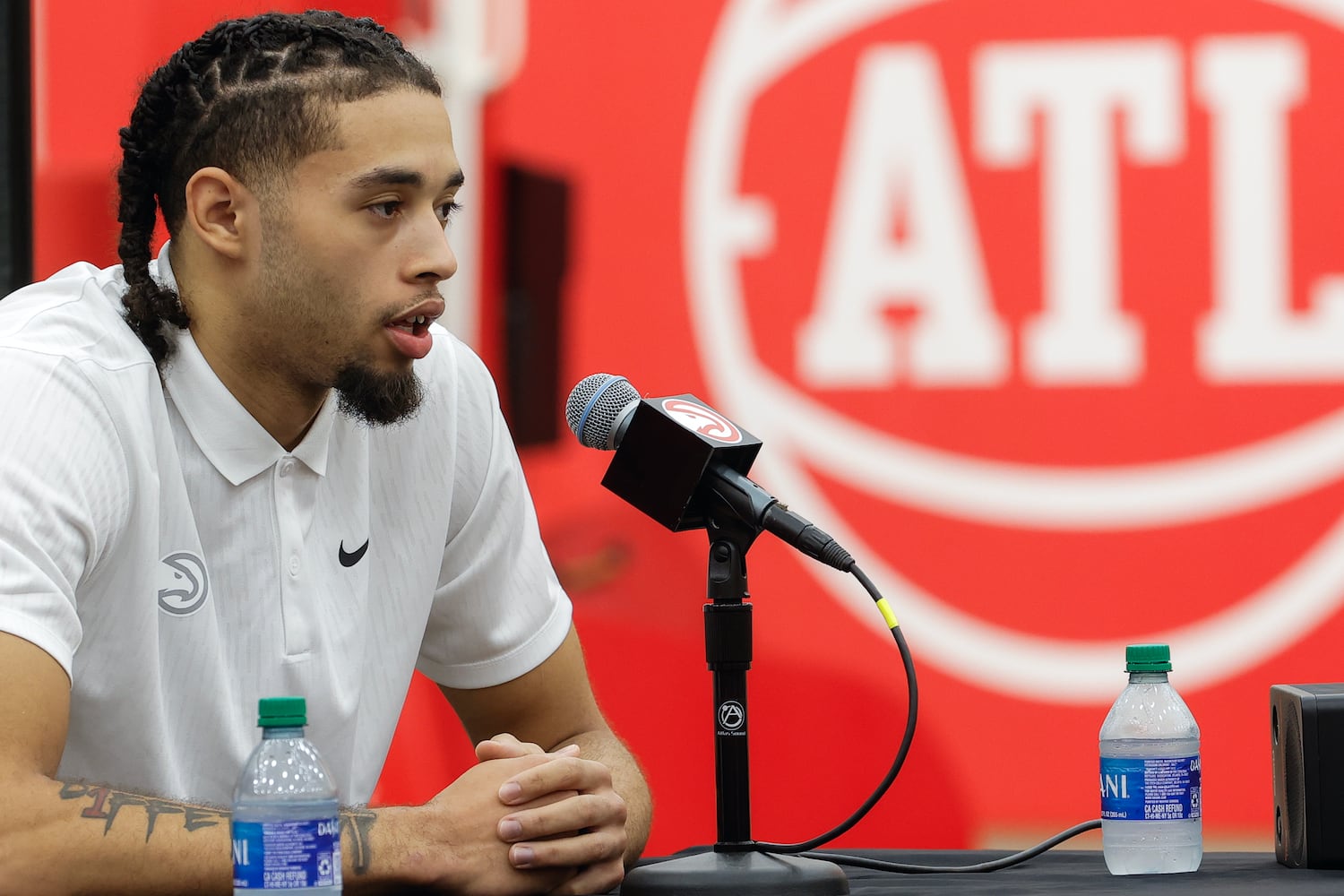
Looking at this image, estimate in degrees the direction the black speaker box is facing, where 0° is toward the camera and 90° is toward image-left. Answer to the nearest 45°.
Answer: approximately 90°

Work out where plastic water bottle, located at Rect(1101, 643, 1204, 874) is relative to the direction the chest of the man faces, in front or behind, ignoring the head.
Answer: in front

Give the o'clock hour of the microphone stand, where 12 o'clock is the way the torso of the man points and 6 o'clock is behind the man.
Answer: The microphone stand is roughly at 12 o'clock from the man.

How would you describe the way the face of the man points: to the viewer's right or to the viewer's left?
to the viewer's right

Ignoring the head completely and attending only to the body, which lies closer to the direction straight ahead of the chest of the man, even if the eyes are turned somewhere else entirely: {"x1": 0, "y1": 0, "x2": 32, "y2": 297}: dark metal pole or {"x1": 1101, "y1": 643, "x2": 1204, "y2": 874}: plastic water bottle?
the plastic water bottle

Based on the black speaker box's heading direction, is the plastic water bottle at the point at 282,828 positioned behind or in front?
in front

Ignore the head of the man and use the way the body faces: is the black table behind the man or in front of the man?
in front

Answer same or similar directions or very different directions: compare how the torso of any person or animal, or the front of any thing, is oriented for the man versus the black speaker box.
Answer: very different directions

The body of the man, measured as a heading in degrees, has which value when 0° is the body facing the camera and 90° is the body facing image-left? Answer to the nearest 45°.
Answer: approximately 315°
